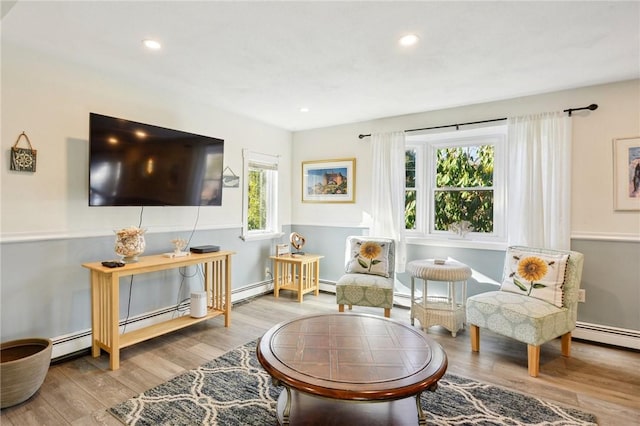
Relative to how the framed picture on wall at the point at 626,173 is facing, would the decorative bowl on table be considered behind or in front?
in front

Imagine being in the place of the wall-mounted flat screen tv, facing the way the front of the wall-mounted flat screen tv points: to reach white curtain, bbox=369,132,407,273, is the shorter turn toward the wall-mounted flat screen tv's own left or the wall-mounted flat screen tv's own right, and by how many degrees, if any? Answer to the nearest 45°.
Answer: approximately 45° to the wall-mounted flat screen tv's own left

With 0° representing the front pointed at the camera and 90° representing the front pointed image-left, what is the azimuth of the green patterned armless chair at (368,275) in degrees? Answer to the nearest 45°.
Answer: approximately 0°

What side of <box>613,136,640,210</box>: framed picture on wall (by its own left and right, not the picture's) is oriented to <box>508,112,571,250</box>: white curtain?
right

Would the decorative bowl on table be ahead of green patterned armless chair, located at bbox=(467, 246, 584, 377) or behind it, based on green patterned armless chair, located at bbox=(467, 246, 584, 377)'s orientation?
ahead

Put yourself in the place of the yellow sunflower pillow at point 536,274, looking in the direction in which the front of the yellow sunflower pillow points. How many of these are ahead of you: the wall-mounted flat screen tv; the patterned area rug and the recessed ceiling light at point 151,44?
3

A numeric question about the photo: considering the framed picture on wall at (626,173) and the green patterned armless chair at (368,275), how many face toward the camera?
2

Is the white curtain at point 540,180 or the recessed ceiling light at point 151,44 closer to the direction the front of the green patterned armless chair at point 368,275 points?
the recessed ceiling light

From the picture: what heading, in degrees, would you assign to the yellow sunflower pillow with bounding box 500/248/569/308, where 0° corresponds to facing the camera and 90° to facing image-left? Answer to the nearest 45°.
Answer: approximately 45°

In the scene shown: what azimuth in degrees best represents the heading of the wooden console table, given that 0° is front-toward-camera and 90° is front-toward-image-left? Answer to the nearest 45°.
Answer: approximately 315°

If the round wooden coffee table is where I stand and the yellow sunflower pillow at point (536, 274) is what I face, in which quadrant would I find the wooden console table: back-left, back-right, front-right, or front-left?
back-left
